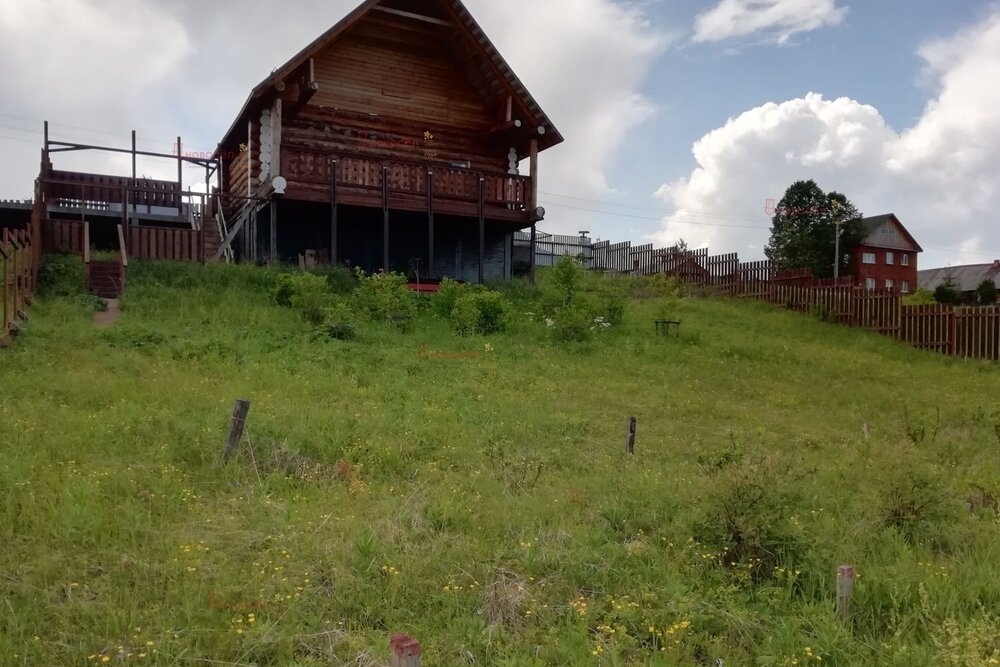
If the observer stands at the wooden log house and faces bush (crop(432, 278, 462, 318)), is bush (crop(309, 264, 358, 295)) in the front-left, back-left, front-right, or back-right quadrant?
front-right

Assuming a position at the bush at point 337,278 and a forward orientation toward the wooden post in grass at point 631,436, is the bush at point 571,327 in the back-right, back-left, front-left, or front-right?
front-left

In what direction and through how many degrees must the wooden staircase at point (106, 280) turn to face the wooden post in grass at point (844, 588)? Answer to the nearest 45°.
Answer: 0° — it already faces it

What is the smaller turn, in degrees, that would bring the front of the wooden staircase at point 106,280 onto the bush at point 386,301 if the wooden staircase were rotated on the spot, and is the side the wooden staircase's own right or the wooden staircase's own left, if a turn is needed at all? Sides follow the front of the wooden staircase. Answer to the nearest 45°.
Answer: approximately 45° to the wooden staircase's own left

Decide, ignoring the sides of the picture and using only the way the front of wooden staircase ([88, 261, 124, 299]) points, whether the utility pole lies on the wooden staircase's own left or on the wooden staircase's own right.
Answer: on the wooden staircase's own left

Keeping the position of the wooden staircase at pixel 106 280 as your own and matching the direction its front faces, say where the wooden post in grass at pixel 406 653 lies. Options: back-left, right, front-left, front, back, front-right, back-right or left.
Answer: front

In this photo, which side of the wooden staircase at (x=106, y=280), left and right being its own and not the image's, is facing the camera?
front

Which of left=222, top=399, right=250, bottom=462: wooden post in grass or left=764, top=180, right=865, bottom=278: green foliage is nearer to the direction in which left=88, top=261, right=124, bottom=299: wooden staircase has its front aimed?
the wooden post in grass

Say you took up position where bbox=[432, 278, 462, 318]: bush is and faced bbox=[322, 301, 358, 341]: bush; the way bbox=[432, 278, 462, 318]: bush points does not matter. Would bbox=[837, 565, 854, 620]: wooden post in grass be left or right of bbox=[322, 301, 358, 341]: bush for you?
left

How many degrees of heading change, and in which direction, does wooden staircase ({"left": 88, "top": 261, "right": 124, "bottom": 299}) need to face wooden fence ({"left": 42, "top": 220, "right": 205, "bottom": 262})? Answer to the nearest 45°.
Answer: approximately 180°

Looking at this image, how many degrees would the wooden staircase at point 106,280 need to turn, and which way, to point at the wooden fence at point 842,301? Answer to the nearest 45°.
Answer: approximately 90° to its left

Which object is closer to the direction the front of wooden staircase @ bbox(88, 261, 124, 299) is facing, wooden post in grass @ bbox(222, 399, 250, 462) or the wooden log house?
the wooden post in grass

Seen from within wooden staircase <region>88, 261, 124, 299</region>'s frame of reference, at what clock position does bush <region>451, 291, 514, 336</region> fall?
The bush is roughly at 10 o'clock from the wooden staircase.

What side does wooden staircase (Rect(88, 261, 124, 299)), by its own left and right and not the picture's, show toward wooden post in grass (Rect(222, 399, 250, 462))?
front

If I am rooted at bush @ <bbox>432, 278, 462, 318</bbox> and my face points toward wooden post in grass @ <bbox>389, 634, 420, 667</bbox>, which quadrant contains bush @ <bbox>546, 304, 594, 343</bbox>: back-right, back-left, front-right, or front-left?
front-left
